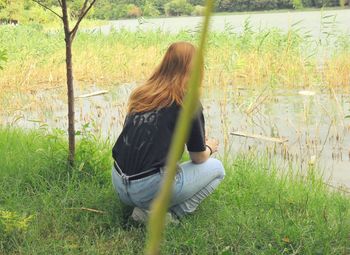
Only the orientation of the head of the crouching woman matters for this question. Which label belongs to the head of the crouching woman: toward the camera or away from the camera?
away from the camera

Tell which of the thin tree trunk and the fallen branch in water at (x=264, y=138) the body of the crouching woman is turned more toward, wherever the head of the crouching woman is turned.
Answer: the fallen branch in water

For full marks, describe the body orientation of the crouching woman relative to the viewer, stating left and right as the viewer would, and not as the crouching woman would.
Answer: facing away from the viewer and to the right of the viewer

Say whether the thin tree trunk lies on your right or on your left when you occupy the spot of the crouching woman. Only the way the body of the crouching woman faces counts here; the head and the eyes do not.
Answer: on your left
